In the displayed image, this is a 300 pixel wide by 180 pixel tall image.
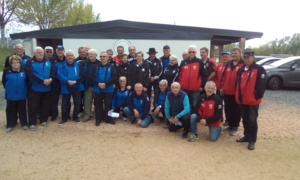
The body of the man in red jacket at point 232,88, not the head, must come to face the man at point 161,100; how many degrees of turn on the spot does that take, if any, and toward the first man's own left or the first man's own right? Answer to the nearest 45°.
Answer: approximately 45° to the first man's own right

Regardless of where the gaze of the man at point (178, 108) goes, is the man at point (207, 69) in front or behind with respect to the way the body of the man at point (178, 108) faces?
behind

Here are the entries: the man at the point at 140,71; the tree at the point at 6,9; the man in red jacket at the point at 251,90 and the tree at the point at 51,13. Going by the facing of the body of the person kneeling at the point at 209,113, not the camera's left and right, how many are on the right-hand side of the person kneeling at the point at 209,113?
3

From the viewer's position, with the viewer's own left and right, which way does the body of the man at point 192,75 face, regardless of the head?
facing the viewer

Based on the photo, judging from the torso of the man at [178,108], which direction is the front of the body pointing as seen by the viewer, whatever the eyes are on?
toward the camera

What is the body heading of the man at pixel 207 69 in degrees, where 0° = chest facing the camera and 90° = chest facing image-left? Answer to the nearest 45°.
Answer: approximately 45°

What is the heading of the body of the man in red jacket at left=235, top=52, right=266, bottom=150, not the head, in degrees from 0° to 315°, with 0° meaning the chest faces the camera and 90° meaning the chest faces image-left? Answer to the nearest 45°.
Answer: approximately 45°

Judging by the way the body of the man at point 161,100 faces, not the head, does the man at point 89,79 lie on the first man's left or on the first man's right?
on the first man's right

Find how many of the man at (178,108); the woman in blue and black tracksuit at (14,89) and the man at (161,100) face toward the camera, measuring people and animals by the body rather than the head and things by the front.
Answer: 3

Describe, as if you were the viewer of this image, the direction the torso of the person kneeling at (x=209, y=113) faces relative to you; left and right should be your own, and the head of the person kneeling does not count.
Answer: facing the viewer and to the left of the viewer

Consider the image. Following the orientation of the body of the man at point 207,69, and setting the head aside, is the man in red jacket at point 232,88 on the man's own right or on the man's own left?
on the man's own left

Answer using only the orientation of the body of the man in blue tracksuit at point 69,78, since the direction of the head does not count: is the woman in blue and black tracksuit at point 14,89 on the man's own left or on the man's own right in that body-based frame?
on the man's own right

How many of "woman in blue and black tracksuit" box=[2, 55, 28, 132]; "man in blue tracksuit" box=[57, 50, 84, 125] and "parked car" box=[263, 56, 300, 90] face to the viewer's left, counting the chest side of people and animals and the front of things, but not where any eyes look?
1

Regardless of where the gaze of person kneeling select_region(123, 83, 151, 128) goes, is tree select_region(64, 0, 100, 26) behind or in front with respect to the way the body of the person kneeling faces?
behind

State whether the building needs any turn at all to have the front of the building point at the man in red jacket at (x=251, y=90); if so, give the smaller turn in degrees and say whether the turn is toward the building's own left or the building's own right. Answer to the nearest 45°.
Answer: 0° — it already faces them

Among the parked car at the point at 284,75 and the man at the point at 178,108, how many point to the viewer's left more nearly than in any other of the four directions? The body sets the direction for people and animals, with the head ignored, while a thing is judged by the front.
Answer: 1
